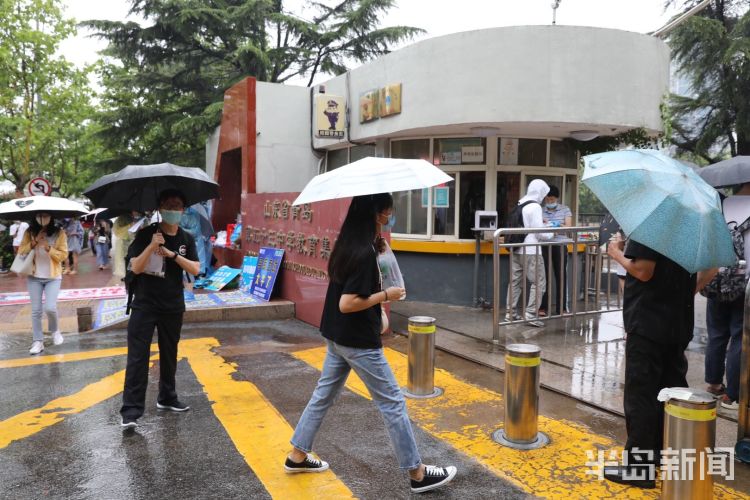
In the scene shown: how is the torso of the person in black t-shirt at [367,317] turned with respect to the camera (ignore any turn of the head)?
to the viewer's right

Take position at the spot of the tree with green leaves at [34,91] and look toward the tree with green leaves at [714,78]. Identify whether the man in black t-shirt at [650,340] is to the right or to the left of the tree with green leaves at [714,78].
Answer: right

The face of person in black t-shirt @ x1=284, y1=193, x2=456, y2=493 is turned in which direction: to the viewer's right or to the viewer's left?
to the viewer's right

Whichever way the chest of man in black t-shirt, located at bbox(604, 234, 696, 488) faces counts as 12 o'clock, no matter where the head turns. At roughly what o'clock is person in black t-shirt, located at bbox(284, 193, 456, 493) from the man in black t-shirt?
The person in black t-shirt is roughly at 11 o'clock from the man in black t-shirt.

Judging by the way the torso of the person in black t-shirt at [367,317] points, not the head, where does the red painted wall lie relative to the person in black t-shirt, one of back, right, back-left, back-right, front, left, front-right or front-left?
left

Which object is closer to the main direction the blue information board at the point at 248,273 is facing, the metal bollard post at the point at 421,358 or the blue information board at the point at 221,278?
the metal bollard post

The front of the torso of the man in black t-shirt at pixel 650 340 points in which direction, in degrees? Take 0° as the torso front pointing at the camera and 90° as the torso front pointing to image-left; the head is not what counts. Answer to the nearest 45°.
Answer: approximately 90°

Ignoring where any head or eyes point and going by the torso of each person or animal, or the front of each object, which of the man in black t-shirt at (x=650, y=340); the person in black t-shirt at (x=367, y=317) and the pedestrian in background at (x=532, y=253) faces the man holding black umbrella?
the man in black t-shirt

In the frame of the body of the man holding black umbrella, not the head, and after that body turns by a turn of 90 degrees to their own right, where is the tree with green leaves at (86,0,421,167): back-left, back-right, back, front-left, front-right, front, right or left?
right

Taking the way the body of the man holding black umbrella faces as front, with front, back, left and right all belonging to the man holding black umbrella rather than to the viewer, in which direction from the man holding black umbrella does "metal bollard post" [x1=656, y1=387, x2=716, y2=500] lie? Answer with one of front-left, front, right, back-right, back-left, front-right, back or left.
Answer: front-left
